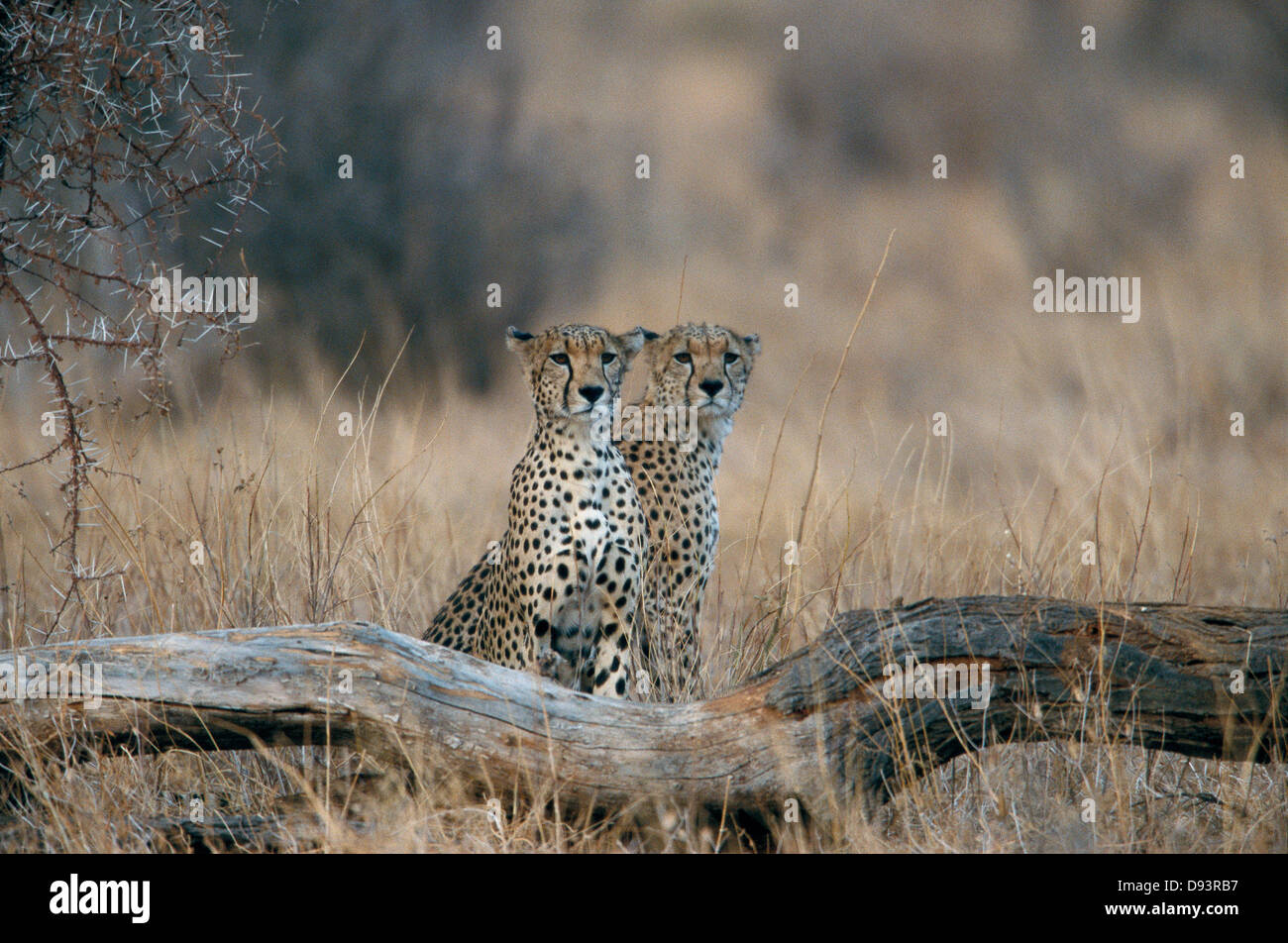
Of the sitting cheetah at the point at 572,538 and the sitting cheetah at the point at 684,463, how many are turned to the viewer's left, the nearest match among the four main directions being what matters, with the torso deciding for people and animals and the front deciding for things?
0

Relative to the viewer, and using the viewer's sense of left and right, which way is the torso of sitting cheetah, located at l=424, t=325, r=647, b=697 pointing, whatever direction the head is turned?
facing the viewer and to the right of the viewer
